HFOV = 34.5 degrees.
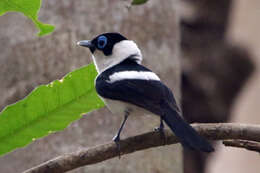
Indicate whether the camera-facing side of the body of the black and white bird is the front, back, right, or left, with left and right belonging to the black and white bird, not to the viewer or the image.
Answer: left

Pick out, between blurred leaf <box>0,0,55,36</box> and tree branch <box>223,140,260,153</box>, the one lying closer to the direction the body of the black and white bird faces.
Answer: the blurred leaf

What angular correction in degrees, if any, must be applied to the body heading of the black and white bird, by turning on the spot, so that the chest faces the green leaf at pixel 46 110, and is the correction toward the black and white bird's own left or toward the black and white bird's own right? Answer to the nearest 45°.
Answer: approximately 45° to the black and white bird's own left
